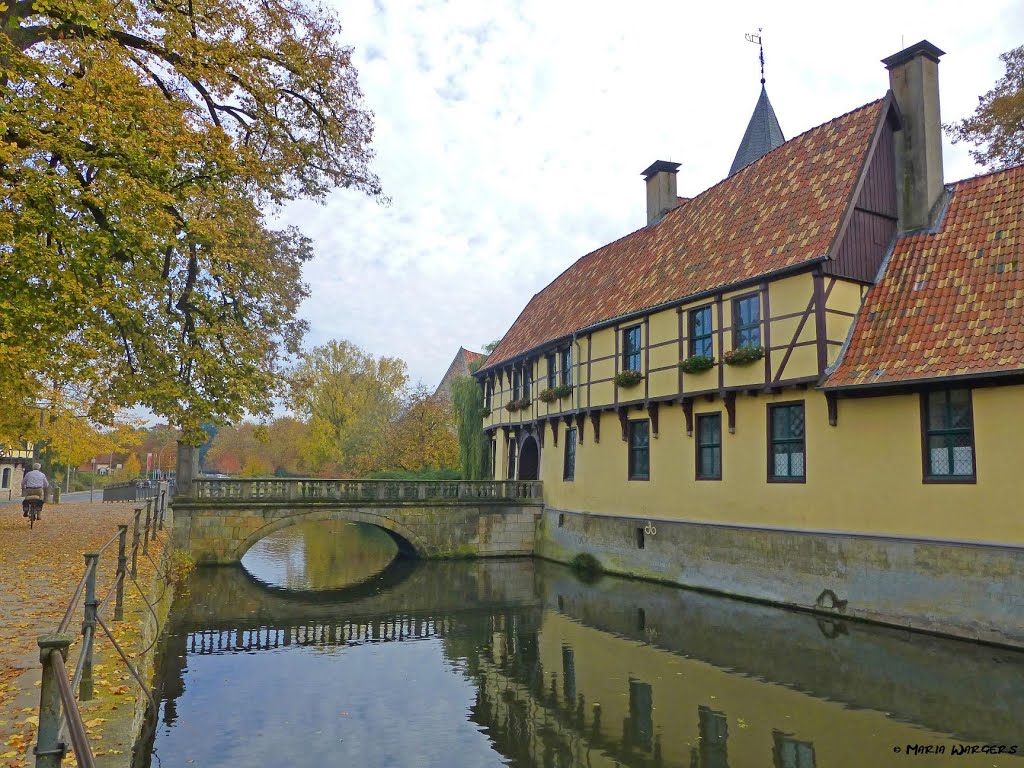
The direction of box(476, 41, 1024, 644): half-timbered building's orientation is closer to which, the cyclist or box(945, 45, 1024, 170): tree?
the cyclist

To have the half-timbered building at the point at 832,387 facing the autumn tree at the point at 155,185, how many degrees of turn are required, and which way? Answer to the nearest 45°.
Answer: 0° — it already faces it

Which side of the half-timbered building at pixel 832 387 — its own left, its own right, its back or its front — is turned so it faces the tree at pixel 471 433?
right

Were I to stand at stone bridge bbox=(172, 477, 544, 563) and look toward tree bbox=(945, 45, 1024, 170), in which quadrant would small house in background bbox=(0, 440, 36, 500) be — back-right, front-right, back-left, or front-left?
back-left

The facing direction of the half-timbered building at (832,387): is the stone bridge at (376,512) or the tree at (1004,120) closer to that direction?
the stone bridge

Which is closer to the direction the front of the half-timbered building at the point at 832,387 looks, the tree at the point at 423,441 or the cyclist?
the cyclist

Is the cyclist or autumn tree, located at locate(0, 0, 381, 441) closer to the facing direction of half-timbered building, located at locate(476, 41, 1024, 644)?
the autumn tree

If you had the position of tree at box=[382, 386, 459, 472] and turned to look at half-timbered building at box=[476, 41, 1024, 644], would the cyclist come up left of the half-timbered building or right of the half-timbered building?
right

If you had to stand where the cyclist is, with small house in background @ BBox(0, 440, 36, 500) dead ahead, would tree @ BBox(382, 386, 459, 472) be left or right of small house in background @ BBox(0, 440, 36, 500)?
right

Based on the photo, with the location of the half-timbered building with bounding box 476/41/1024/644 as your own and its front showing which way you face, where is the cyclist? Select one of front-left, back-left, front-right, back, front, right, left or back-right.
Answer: front-right

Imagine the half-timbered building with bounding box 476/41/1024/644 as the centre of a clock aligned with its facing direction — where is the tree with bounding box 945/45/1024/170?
The tree is roughly at 6 o'clock from the half-timbered building.

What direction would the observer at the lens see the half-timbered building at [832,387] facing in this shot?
facing the viewer and to the left of the viewer
